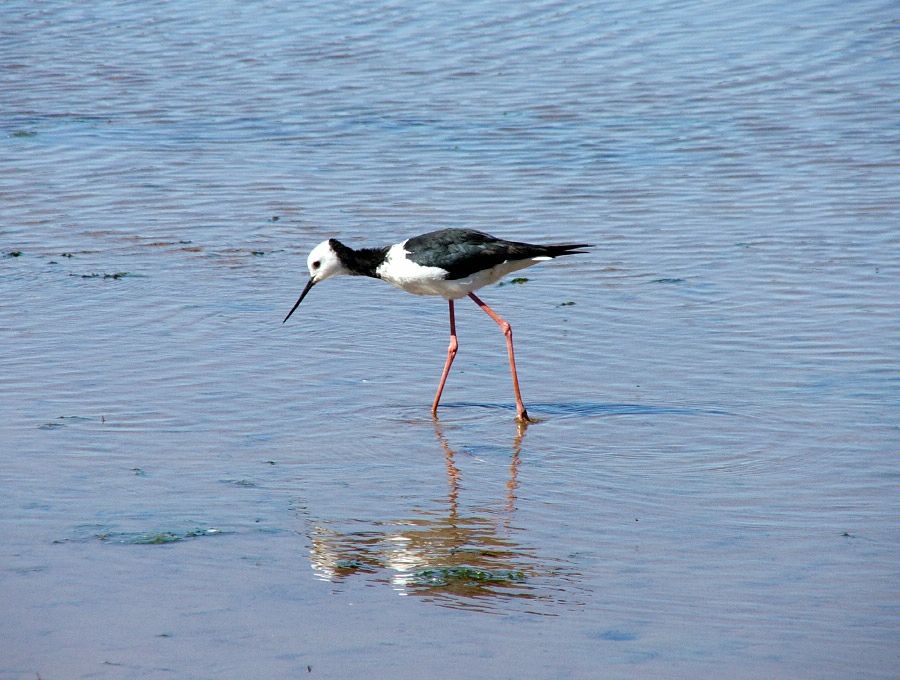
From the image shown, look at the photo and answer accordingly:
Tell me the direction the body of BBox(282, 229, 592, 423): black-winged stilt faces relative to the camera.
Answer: to the viewer's left

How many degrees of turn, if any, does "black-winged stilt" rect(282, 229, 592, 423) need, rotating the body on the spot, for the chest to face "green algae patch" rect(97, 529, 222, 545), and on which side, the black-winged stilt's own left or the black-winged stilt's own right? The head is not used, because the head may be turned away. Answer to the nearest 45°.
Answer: approximately 45° to the black-winged stilt's own left

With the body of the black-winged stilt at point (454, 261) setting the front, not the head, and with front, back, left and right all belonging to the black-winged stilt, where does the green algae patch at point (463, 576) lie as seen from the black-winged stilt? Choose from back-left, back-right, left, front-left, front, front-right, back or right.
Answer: left
